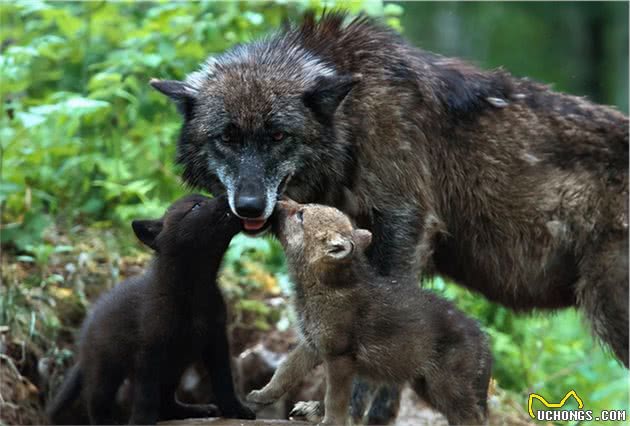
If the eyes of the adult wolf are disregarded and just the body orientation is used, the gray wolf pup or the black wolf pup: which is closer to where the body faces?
the black wolf pup

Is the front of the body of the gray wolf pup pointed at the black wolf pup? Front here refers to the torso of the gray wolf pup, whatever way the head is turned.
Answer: yes

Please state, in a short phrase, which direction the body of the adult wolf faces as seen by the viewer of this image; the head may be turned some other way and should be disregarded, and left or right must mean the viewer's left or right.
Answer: facing to the left of the viewer

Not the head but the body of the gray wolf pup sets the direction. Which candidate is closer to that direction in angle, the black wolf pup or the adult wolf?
the black wolf pup

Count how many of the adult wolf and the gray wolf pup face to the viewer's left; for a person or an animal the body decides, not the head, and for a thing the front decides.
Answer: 2

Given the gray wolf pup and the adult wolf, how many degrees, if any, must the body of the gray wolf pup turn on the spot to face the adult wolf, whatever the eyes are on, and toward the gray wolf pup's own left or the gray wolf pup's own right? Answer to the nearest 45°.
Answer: approximately 90° to the gray wolf pup's own right

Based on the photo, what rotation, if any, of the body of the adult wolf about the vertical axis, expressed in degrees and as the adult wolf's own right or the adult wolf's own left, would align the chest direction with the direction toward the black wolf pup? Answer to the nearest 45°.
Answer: approximately 45° to the adult wolf's own left

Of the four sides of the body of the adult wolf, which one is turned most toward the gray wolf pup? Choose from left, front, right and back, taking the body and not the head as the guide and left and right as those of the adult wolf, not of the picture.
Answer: left

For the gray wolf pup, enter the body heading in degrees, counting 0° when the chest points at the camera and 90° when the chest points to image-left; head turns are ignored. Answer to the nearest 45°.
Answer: approximately 90°
